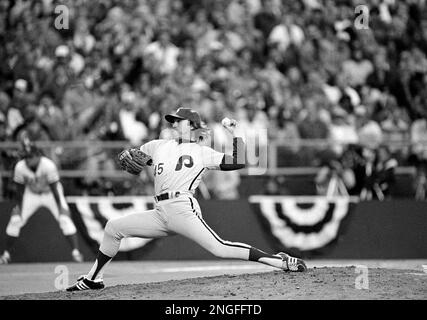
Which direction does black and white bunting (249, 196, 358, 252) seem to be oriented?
toward the camera

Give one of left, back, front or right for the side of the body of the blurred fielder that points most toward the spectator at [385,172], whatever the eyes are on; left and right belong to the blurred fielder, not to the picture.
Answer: left

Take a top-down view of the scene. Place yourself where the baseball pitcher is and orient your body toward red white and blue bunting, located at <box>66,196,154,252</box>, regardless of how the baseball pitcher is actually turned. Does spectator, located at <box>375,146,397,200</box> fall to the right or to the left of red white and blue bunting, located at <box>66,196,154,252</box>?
right

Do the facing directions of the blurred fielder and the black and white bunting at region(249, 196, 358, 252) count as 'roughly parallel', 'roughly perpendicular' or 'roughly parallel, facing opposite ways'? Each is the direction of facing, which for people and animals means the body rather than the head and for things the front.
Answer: roughly parallel

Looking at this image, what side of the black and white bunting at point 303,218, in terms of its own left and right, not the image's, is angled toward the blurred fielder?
right

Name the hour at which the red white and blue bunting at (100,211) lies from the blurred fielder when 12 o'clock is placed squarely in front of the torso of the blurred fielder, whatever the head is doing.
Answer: The red white and blue bunting is roughly at 8 o'clock from the blurred fielder.

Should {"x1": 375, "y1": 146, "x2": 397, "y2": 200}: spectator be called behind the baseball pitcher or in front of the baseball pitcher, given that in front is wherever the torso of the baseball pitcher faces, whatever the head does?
behind

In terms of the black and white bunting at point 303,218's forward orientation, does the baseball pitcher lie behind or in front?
in front

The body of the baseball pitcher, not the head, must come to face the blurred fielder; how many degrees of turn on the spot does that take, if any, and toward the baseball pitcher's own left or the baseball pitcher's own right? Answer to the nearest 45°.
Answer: approximately 90° to the baseball pitcher's own right

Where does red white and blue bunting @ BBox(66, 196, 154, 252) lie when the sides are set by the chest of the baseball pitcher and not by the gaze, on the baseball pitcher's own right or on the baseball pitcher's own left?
on the baseball pitcher's own right

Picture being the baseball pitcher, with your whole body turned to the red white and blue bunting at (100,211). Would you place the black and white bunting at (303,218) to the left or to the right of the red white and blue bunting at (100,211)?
right

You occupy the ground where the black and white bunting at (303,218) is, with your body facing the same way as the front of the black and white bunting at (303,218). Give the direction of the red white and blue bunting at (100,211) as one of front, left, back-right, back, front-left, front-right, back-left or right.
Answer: right

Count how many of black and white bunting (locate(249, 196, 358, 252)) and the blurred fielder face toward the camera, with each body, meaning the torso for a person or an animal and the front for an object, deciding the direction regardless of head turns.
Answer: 2

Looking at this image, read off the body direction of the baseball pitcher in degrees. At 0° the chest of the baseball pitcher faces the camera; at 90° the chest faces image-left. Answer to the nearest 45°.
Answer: approximately 45°
